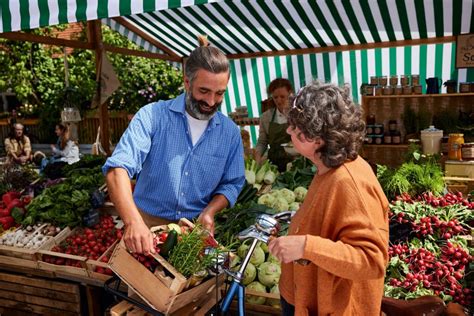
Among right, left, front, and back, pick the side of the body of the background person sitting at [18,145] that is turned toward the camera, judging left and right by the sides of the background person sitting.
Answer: front

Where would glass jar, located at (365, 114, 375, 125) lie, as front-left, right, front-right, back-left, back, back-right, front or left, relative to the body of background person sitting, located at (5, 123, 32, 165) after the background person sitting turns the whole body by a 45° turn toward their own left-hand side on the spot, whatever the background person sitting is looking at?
front

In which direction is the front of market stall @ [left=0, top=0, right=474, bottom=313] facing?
toward the camera

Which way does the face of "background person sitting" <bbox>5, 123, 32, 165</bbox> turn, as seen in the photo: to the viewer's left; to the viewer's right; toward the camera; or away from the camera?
toward the camera

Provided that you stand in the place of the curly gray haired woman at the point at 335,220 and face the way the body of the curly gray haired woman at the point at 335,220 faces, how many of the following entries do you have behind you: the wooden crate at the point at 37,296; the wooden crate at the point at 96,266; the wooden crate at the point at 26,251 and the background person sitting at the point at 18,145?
0

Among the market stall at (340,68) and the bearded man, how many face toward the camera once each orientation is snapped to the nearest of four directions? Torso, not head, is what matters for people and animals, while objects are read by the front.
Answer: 2

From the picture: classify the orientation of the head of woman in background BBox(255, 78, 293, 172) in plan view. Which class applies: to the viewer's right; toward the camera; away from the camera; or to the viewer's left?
toward the camera

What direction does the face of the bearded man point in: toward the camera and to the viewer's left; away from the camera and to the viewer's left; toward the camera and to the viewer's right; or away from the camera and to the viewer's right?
toward the camera and to the viewer's right

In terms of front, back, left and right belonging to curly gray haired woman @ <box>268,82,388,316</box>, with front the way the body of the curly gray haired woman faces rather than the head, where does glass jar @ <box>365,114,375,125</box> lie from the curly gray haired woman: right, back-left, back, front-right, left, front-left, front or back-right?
right

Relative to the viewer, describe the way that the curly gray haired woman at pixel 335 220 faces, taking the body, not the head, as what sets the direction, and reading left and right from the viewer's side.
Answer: facing to the left of the viewer
